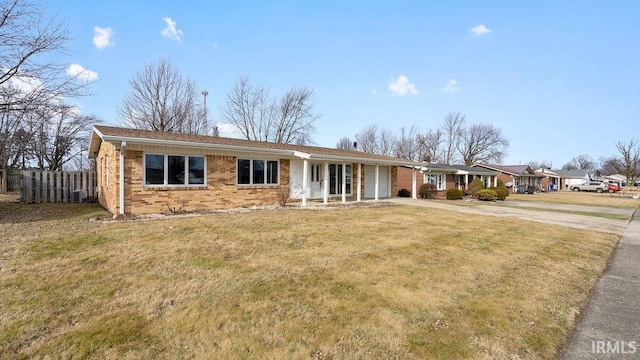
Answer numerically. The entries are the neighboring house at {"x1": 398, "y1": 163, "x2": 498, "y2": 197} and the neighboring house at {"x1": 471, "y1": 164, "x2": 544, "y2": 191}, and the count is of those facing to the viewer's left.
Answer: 0

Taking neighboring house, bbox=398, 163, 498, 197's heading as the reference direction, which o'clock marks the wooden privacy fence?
The wooden privacy fence is roughly at 3 o'clock from the neighboring house.

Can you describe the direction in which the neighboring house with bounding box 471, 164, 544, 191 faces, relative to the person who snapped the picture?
facing the viewer and to the right of the viewer

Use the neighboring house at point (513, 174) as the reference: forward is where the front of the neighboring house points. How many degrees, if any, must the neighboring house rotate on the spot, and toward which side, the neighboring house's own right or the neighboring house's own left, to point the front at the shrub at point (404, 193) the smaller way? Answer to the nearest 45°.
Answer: approximately 45° to the neighboring house's own right

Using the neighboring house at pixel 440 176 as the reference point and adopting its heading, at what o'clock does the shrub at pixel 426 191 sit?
The shrub is roughly at 2 o'clock from the neighboring house.

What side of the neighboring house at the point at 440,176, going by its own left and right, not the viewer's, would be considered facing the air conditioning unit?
right

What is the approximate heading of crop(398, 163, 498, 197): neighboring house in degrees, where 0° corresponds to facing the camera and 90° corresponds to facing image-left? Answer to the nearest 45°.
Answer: approximately 315°

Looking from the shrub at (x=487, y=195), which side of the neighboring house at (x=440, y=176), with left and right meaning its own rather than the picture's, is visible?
front

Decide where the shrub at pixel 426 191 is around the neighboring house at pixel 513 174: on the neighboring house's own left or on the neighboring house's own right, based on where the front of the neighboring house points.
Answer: on the neighboring house's own right

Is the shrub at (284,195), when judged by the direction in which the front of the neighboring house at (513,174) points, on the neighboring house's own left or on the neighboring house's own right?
on the neighboring house's own right
